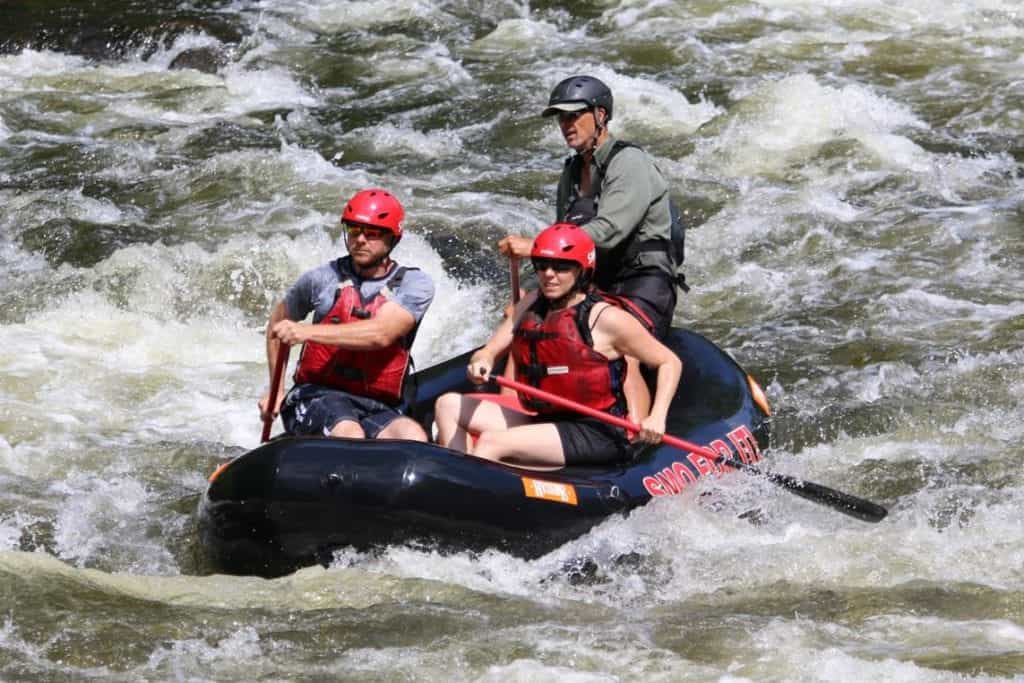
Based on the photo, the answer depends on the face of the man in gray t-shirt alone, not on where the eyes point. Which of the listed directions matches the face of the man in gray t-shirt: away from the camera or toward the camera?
toward the camera

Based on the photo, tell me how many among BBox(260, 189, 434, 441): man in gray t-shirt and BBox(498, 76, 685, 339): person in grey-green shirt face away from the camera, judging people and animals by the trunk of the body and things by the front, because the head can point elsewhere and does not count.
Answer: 0

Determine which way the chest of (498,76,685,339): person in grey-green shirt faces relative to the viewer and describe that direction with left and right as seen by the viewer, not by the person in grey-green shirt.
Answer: facing the viewer and to the left of the viewer

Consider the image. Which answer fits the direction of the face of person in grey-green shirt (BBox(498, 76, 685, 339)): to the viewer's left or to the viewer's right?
to the viewer's left

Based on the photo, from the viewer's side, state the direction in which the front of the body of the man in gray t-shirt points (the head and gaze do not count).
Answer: toward the camera

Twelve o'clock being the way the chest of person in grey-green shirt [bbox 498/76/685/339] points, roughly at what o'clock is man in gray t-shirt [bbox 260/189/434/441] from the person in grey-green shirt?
The man in gray t-shirt is roughly at 12 o'clock from the person in grey-green shirt.

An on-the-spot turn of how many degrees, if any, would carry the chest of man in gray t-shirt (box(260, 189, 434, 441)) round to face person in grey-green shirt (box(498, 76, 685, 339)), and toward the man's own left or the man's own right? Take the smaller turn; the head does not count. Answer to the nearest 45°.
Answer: approximately 135° to the man's own left
